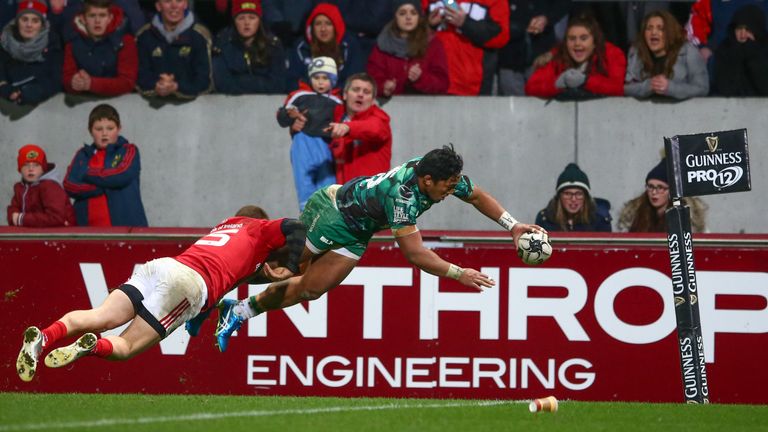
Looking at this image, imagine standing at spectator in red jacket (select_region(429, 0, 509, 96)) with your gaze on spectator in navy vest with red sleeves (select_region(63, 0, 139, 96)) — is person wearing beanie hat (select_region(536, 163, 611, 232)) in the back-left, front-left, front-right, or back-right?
back-left

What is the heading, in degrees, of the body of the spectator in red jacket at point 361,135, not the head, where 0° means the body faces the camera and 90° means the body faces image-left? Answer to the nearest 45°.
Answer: approximately 45°

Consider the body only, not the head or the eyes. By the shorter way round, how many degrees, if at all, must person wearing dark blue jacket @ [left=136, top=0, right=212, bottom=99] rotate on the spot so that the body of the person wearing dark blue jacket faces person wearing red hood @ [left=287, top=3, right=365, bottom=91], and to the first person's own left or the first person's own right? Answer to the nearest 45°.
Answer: approximately 90° to the first person's own left

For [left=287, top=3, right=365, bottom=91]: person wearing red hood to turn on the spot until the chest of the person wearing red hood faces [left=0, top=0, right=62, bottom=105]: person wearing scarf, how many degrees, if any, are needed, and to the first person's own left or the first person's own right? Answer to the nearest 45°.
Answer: approximately 90° to the first person's own right

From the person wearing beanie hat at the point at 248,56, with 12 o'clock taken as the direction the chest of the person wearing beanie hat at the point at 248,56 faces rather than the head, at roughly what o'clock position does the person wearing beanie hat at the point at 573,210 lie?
the person wearing beanie hat at the point at 573,210 is roughly at 10 o'clock from the person wearing beanie hat at the point at 248,56.

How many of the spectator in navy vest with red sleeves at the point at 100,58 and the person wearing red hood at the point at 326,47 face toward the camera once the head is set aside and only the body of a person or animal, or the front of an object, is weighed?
2

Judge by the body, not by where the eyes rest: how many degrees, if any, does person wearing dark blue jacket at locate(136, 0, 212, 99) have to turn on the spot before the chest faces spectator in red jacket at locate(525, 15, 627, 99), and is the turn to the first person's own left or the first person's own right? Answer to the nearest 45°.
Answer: approximately 90° to the first person's own left

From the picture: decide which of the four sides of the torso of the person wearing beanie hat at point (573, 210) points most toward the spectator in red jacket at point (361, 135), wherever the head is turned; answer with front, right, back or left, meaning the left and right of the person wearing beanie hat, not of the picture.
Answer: right
